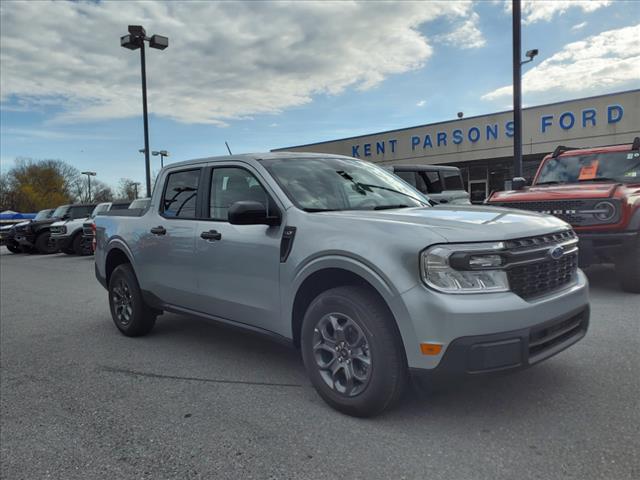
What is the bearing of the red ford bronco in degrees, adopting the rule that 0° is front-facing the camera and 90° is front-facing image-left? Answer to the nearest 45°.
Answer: approximately 45°

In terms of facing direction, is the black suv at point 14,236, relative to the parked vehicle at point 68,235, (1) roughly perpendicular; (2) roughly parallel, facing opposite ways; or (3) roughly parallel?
roughly parallel

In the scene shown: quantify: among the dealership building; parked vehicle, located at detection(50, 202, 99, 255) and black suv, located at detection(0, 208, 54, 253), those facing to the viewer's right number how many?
0

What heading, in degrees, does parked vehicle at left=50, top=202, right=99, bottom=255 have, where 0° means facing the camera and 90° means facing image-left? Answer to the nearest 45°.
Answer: approximately 45°

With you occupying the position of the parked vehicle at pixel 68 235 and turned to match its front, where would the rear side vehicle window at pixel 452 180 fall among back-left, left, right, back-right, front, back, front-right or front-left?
left

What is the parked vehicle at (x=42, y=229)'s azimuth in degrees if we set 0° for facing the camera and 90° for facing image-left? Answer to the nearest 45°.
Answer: approximately 45°

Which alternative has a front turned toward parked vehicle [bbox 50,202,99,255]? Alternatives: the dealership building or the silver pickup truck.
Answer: the dealership building

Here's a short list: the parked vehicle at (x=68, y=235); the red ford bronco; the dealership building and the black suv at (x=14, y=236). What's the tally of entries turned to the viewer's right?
0

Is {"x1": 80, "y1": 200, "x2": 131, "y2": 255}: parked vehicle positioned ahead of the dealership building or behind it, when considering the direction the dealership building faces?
ahead

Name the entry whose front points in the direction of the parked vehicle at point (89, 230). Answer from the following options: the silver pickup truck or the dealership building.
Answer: the dealership building

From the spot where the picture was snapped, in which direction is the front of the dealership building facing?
facing the viewer and to the left of the viewer

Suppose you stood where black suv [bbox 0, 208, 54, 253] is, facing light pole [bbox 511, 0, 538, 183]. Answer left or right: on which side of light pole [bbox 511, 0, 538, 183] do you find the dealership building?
left
